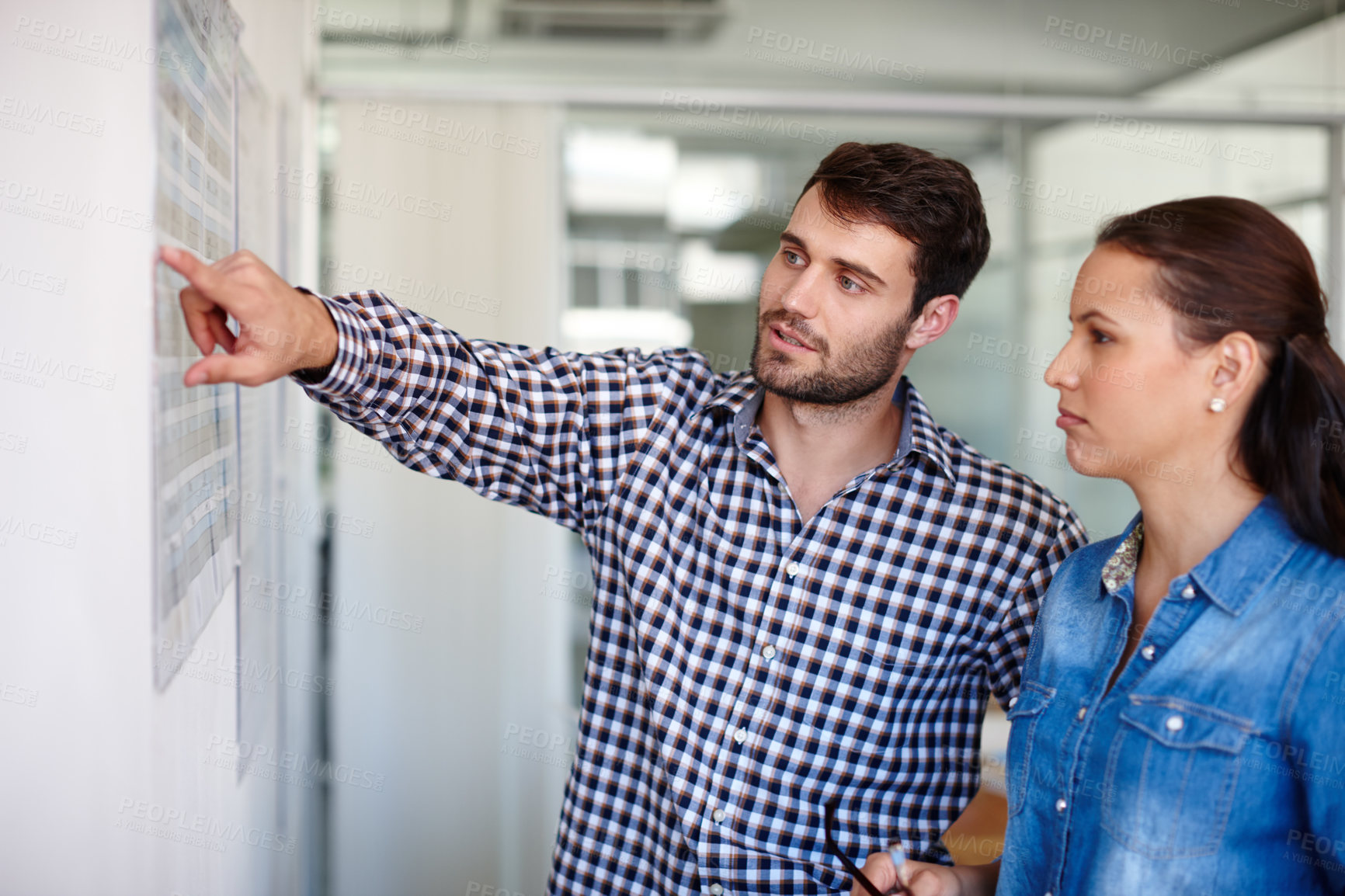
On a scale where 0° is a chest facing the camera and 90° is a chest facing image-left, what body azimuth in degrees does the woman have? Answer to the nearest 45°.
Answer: approximately 45°

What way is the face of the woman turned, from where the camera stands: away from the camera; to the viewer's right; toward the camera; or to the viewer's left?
to the viewer's left

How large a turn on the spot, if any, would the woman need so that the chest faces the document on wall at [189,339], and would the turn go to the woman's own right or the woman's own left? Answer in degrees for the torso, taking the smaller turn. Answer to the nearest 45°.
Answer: approximately 45° to the woman's own right

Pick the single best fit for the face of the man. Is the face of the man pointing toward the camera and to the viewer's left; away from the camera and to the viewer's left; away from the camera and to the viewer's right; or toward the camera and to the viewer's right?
toward the camera and to the viewer's left
